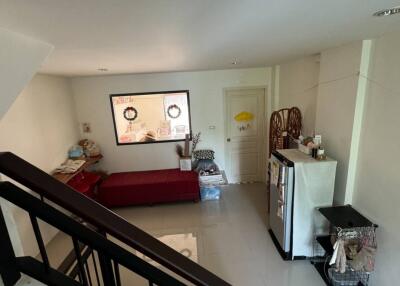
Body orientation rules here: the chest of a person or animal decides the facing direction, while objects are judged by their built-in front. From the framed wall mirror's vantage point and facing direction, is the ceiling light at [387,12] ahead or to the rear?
ahead

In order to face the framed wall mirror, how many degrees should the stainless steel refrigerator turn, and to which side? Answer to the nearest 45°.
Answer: approximately 45° to its right

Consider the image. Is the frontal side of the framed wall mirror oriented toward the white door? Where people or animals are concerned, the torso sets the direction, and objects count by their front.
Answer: no

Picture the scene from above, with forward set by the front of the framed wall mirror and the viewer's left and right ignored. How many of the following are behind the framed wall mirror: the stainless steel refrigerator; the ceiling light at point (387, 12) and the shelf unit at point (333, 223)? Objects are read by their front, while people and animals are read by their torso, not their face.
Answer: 0

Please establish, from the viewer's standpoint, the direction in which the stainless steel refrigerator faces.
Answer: facing the viewer and to the left of the viewer

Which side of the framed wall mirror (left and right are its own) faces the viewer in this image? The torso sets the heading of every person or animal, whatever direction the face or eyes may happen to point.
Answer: front

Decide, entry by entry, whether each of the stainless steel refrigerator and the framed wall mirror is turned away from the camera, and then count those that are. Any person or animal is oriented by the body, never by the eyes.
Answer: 0

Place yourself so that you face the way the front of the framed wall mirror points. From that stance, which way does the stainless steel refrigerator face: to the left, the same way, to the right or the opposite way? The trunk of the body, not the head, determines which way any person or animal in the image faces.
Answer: to the right

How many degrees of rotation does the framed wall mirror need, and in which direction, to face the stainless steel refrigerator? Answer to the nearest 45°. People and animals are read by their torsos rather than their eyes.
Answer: approximately 45° to its left
